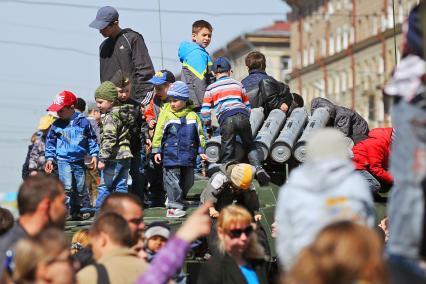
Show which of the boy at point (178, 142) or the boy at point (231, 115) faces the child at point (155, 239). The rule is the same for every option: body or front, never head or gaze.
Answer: the boy at point (178, 142)

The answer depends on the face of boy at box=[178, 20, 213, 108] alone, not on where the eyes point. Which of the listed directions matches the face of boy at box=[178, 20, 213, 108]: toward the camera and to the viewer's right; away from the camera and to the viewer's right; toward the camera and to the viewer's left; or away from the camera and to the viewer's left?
toward the camera and to the viewer's right
